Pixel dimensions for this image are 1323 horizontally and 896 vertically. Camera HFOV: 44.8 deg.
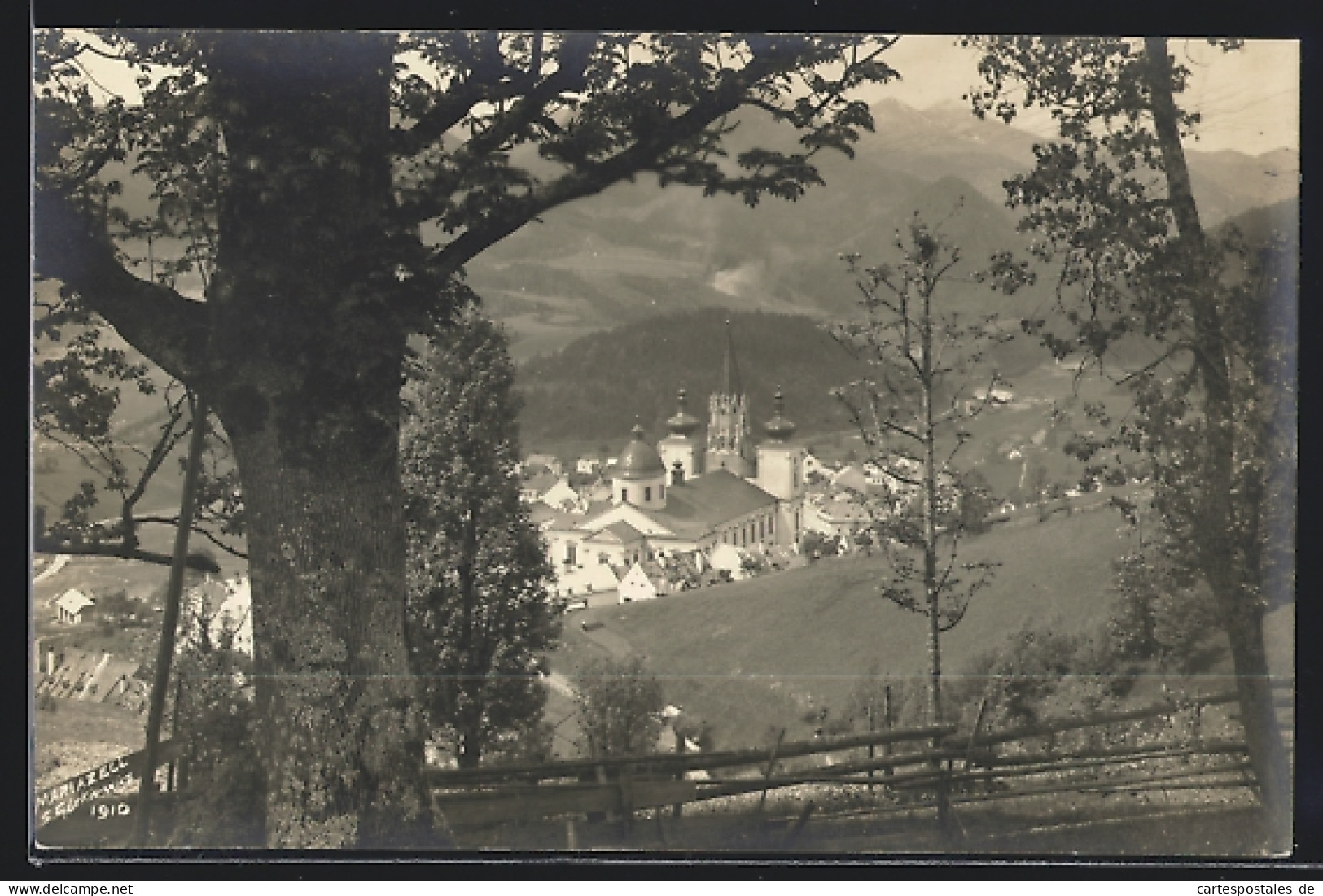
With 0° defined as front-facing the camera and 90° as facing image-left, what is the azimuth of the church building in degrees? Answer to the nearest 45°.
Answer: approximately 225°

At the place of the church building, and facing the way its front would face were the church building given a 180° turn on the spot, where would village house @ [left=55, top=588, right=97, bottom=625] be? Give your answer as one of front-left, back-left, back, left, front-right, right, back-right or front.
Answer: front-right
